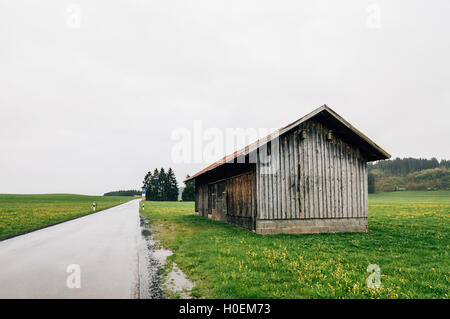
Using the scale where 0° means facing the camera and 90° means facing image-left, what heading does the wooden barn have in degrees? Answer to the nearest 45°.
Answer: approximately 90°
